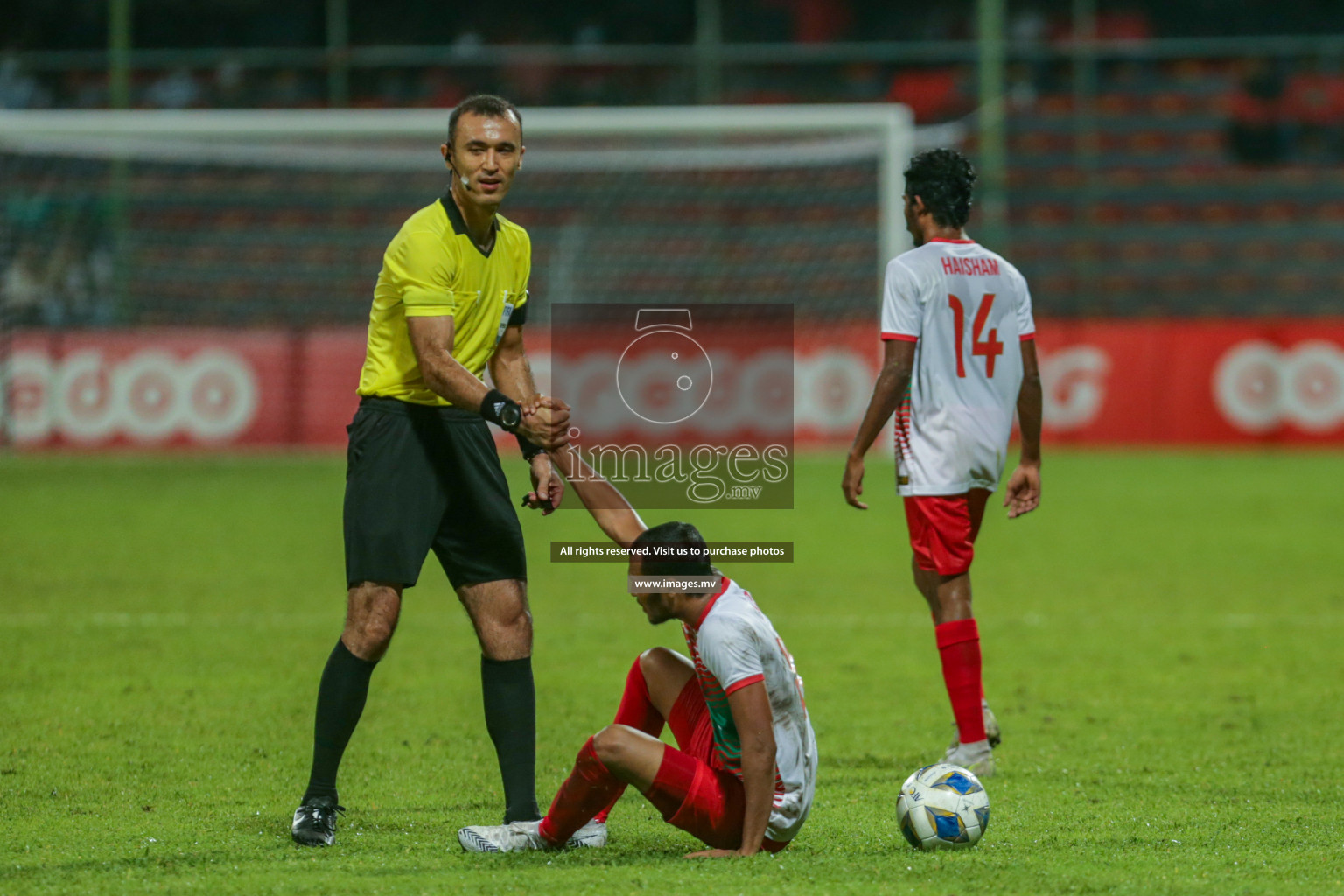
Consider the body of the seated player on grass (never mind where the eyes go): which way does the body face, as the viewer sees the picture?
to the viewer's left

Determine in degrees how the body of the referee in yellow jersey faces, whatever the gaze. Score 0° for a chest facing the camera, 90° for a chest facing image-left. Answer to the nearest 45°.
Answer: approximately 315°

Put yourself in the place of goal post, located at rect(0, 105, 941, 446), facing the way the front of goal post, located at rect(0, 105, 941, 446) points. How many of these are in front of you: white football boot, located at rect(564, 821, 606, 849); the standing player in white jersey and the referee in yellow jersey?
3

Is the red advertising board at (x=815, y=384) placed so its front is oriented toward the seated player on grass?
yes

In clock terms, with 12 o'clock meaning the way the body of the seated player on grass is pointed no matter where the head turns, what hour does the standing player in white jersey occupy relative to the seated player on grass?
The standing player in white jersey is roughly at 4 o'clock from the seated player on grass.

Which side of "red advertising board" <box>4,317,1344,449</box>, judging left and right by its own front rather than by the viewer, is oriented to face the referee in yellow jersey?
front

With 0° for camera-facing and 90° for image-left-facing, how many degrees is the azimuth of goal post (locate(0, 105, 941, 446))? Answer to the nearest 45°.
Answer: approximately 0°

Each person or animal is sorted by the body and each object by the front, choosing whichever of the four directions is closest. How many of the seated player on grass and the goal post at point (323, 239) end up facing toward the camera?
1

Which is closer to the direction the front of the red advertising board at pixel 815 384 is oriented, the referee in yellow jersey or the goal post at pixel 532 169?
the referee in yellow jersey

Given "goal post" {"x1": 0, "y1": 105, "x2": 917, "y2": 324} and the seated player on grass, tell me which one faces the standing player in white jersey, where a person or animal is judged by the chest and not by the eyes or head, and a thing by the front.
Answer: the goal post

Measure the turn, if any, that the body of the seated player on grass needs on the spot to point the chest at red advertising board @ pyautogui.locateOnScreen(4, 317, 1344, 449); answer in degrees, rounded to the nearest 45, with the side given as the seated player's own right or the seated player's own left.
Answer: approximately 90° to the seated player's own right

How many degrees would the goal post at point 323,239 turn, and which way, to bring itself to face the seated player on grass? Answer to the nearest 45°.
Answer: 0° — it already faces them

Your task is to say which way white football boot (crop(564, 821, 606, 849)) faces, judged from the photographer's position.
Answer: facing to the left of the viewer

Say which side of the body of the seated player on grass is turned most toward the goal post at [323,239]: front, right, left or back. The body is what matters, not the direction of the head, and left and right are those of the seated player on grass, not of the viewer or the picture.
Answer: right
